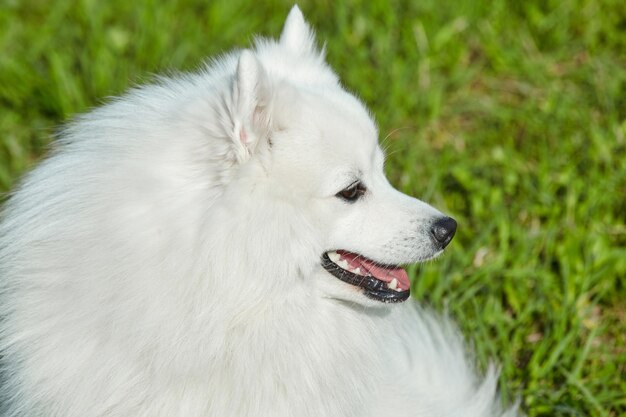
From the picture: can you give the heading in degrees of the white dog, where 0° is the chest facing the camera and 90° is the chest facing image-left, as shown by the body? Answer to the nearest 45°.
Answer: approximately 270°
